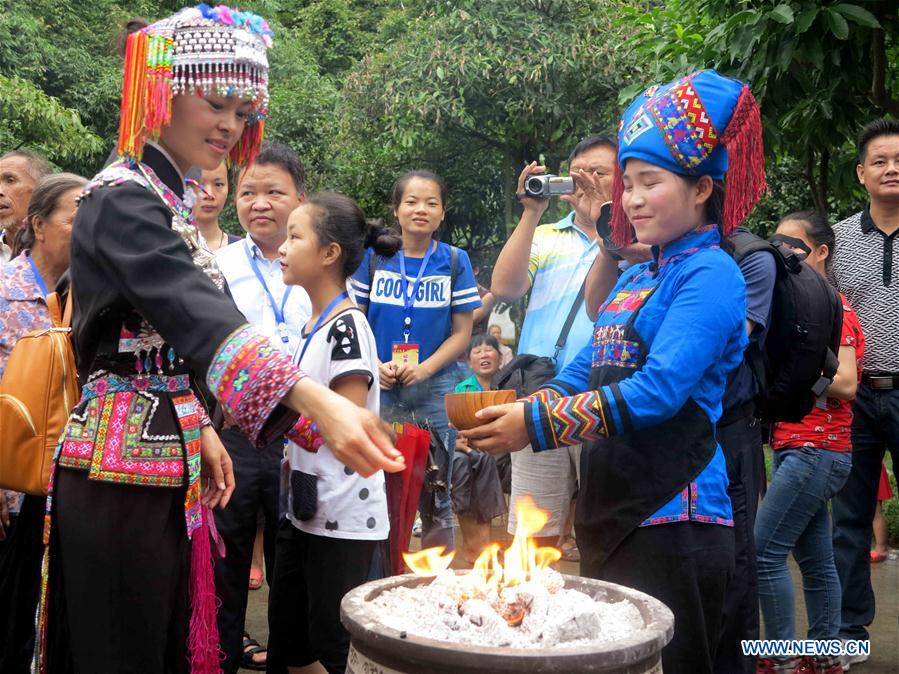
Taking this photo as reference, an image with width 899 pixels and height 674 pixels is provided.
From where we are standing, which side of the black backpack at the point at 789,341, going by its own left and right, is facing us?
right

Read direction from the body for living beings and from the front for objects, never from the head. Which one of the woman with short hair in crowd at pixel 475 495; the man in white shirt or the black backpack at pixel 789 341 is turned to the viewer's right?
the black backpack

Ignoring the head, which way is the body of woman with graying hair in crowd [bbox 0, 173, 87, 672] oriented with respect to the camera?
to the viewer's right

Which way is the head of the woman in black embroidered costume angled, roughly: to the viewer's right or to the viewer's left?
to the viewer's right

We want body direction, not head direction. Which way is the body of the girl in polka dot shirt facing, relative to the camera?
to the viewer's left

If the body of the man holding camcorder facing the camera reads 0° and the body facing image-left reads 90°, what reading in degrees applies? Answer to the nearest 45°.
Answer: approximately 45°

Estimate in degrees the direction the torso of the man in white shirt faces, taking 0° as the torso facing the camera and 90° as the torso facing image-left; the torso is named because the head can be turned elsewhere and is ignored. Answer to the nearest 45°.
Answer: approximately 0°
